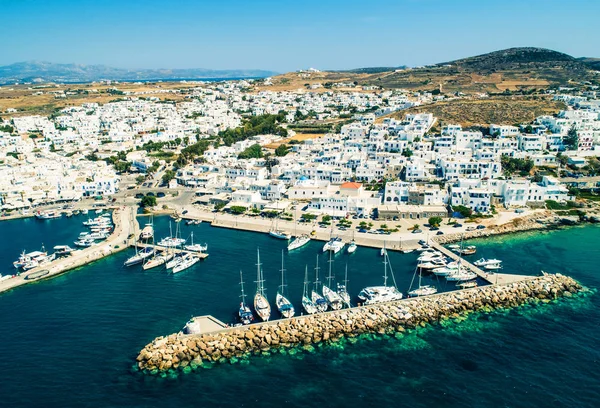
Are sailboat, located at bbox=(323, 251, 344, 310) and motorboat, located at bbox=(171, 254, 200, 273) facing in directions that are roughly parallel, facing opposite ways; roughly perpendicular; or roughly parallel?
roughly perpendicular

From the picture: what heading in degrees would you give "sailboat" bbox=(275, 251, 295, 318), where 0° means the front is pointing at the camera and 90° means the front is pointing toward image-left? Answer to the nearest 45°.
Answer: approximately 135°

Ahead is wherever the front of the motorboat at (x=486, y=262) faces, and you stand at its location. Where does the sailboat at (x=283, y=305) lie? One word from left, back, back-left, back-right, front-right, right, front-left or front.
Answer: back-right

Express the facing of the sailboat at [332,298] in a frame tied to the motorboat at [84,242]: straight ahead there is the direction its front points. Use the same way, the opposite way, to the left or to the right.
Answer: to the right

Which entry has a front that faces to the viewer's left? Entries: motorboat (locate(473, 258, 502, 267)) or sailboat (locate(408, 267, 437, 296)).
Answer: the sailboat

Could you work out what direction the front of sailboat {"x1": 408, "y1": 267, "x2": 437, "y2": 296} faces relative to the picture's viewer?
facing to the left of the viewer

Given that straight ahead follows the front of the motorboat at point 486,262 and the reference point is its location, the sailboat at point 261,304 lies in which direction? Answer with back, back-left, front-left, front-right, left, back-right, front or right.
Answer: back-right

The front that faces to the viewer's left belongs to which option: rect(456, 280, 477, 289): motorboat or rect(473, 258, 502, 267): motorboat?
rect(456, 280, 477, 289): motorboat

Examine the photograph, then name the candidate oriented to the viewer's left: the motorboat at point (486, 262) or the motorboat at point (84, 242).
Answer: the motorboat at point (84, 242)

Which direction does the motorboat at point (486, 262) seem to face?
to the viewer's right

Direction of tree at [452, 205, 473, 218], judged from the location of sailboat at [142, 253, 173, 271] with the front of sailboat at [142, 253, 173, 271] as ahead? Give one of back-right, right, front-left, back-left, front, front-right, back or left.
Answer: back-left

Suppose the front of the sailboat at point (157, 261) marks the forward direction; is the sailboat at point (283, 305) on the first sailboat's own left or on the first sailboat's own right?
on the first sailboat's own left

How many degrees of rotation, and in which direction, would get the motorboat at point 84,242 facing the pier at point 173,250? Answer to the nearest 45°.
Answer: approximately 135° to its left

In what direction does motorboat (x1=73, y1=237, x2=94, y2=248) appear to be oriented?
to the viewer's left
